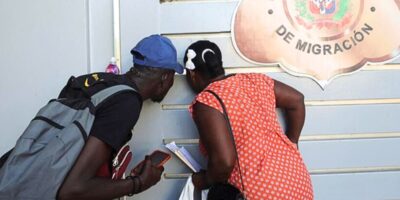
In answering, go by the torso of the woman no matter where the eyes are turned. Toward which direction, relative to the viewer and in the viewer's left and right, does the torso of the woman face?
facing away from the viewer and to the left of the viewer

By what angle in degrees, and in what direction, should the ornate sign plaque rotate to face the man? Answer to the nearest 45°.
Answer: approximately 45° to its right

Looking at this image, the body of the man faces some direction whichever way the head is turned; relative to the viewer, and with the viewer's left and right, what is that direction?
facing to the right of the viewer

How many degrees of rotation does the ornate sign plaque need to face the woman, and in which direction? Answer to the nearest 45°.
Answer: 0° — it already faces them

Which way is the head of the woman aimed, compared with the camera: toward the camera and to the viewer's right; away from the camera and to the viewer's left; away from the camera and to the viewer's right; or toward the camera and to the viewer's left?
away from the camera and to the viewer's left

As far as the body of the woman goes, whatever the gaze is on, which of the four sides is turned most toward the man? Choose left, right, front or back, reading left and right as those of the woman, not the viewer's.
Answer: left

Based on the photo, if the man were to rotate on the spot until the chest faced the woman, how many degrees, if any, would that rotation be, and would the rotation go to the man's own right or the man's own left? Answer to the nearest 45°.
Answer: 0° — they already face them
